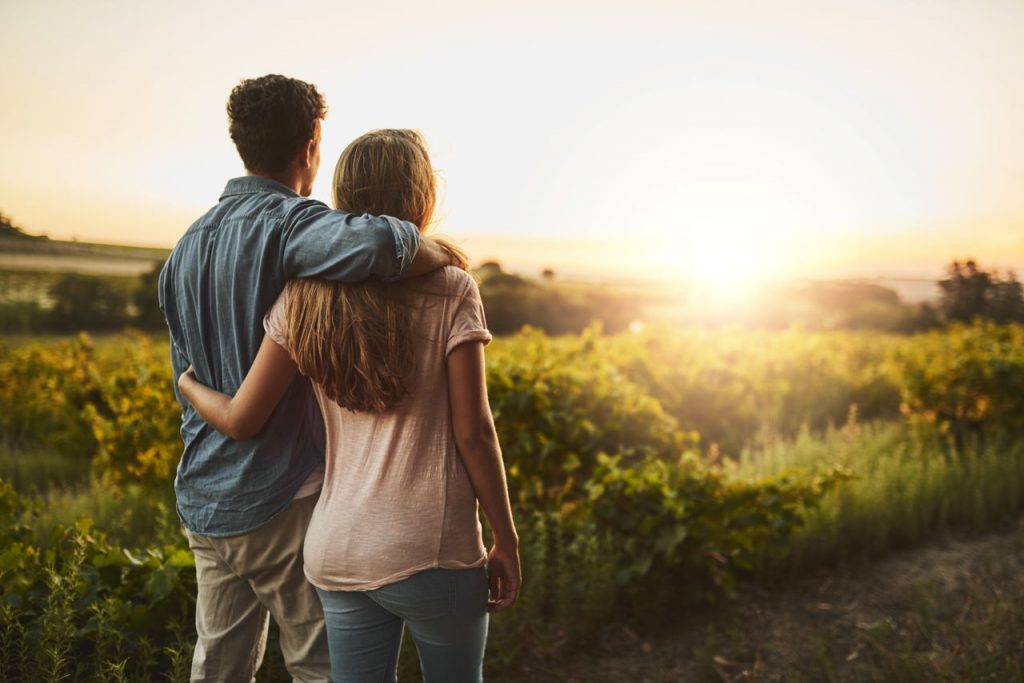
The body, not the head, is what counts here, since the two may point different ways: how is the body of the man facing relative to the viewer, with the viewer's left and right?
facing away from the viewer and to the right of the viewer

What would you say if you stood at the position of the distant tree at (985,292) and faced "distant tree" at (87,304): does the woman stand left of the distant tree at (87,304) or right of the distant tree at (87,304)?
left

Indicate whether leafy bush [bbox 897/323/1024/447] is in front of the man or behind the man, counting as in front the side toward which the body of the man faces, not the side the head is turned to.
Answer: in front

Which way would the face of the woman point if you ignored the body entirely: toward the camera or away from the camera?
away from the camera

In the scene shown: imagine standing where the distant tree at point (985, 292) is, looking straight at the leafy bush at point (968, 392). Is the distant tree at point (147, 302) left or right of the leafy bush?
right

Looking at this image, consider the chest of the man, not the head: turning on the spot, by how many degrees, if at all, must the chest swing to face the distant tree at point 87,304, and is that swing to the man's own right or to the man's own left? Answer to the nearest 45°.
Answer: approximately 45° to the man's own left

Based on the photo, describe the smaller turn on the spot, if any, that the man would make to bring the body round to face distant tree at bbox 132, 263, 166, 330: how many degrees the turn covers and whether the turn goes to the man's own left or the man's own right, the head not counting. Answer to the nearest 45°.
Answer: approximately 45° to the man's own left

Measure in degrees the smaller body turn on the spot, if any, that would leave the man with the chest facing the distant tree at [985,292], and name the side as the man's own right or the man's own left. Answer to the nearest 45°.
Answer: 0° — they already face it
